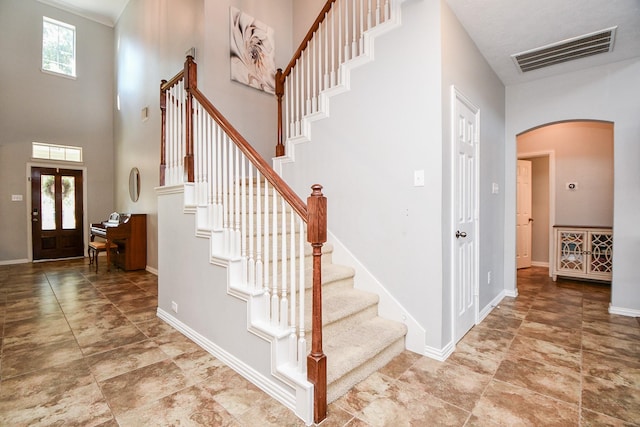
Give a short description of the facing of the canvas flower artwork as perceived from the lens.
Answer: facing the viewer and to the right of the viewer

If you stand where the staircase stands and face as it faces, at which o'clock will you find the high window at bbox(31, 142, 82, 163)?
The high window is roughly at 6 o'clock from the staircase.

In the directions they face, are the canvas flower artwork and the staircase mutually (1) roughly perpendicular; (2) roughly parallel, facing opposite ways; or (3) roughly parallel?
roughly parallel

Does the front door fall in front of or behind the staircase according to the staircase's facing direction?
behind
